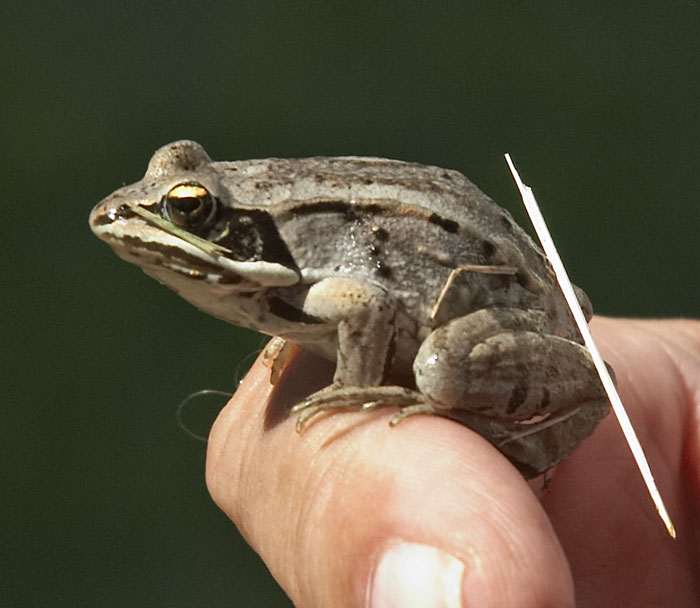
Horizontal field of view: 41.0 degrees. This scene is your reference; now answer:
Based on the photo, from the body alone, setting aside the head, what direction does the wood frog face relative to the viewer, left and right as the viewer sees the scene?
facing to the left of the viewer
